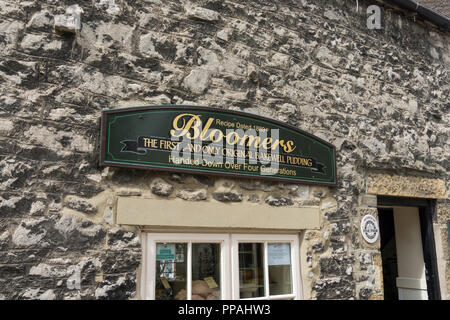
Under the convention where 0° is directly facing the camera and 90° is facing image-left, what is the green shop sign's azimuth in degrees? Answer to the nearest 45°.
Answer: approximately 315°

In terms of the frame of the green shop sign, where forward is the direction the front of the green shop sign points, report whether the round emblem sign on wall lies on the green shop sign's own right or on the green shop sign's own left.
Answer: on the green shop sign's own left
